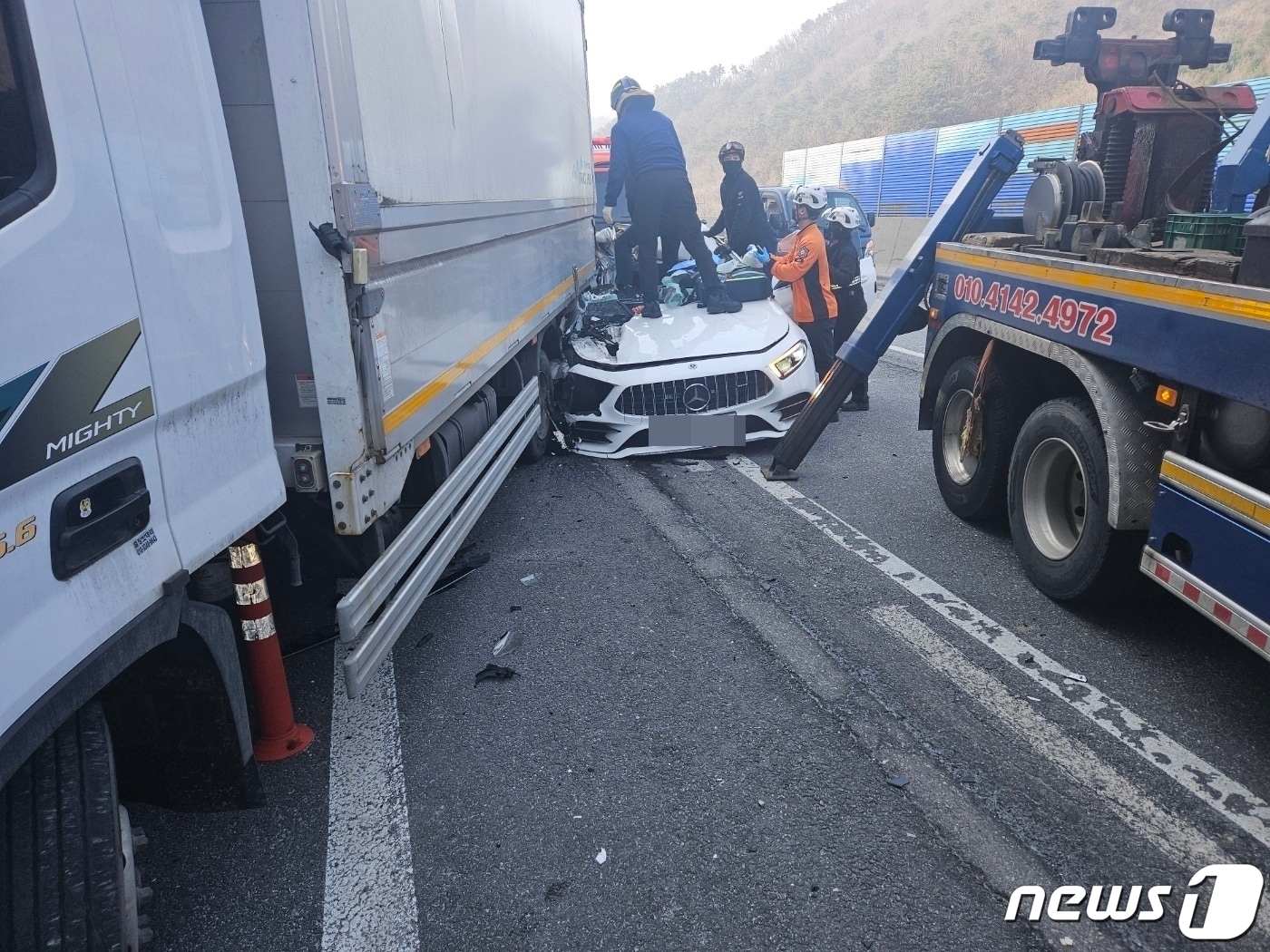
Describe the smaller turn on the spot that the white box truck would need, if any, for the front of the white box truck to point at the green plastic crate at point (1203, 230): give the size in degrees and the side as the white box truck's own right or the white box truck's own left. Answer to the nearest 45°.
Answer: approximately 135° to the white box truck's own left

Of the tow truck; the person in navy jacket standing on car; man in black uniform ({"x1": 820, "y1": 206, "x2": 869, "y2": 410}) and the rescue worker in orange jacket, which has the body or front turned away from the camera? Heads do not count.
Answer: the person in navy jacket standing on car

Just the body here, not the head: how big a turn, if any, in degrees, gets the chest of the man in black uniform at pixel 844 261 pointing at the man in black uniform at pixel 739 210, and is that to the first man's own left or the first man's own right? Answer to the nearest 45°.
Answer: approximately 45° to the first man's own right

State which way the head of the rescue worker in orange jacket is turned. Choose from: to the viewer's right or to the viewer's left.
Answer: to the viewer's left

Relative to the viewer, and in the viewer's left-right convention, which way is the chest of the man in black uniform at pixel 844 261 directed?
facing to the left of the viewer

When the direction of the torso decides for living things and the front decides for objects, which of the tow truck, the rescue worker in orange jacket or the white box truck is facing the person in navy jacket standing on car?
the rescue worker in orange jacket

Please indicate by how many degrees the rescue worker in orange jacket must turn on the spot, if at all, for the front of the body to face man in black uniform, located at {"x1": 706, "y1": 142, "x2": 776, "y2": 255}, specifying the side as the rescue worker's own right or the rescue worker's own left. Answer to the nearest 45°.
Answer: approximately 90° to the rescue worker's own right

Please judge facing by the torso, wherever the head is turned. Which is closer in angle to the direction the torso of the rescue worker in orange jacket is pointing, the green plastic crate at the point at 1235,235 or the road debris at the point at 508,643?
the road debris

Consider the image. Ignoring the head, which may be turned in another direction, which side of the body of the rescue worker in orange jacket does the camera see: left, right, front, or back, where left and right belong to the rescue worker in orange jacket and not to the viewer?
left

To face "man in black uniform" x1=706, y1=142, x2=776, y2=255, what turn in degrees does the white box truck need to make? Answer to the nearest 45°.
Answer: approximately 180°

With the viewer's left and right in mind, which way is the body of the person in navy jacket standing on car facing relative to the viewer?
facing away from the viewer

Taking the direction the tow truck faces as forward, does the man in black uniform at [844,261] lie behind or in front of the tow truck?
behind

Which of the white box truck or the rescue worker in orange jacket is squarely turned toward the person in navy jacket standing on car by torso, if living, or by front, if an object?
the rescue worker in orange jacket

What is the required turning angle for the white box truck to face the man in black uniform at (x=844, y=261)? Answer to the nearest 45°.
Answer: approximately 180°
